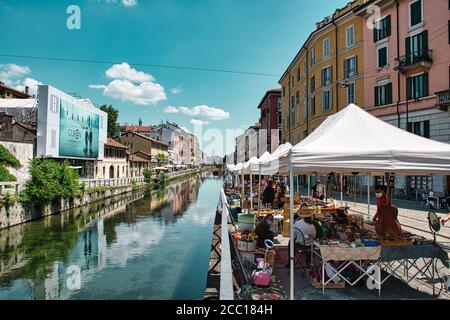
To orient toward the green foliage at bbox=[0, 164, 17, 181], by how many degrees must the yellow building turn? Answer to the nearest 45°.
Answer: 0° — it already faces it

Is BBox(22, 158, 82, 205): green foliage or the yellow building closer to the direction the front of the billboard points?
the yellow building

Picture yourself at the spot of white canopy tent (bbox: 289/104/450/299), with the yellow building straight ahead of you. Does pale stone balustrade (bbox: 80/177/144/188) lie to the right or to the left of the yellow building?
left

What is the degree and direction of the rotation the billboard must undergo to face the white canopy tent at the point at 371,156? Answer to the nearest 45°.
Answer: approximately 45° to its right

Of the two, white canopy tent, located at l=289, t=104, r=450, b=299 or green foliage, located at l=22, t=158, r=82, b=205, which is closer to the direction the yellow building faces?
the green foliage

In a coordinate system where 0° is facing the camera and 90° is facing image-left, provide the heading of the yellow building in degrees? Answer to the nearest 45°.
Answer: approximately 45°

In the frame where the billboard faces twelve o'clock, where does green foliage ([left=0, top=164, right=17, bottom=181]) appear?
The green foliage is roughly at 2 o'clock from the billboard.

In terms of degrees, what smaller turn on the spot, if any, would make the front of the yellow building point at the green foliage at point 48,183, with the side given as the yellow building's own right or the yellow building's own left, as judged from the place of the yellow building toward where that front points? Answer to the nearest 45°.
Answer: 0° — it already faces it

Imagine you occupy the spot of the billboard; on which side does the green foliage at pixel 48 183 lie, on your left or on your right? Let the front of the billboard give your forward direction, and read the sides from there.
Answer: on your right

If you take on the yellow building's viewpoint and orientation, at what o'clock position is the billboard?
The billboard is roughly at 1 o'clock from the yellow building.

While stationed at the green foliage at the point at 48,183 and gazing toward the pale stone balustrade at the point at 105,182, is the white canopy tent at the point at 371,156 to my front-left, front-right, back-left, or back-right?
back-right
